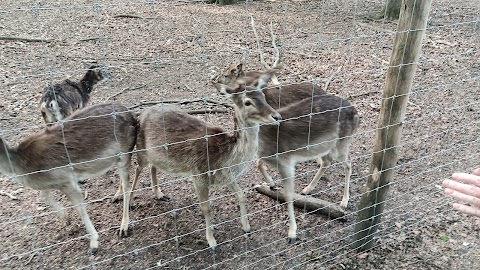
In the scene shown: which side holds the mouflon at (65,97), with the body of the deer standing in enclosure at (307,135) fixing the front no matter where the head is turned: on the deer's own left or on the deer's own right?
on the deer's own right

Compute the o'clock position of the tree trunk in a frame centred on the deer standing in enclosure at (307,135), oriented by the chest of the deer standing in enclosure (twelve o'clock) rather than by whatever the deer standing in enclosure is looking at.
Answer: The tree trunk is roughly at 5 o'clock from the deer standing in enclosure.

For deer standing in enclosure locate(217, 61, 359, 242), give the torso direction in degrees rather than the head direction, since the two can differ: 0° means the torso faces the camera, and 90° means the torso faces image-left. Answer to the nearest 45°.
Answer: approximately 45°

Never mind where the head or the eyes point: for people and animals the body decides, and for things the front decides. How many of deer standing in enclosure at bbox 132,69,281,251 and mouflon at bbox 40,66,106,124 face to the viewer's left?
0

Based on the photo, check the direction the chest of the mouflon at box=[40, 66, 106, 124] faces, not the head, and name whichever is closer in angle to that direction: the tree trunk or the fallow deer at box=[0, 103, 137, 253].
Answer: the tree trunk

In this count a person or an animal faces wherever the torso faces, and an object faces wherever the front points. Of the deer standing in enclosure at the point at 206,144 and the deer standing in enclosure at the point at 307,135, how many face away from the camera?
0

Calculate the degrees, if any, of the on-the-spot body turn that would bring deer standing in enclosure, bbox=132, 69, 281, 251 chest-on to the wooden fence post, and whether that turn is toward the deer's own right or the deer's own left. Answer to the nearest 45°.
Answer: approximately 45° to the deer's own left

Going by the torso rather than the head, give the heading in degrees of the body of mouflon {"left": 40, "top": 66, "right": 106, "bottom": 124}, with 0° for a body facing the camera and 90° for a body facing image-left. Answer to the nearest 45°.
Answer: approximately 225°

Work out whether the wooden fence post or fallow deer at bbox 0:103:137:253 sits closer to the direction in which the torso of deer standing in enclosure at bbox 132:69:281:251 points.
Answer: the wooden fence post

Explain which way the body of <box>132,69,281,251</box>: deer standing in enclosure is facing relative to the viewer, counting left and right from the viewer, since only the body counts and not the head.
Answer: facing the viewer and to the right of the viewer

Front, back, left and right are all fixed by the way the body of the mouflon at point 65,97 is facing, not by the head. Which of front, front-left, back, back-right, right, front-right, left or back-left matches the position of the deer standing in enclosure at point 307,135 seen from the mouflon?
right
